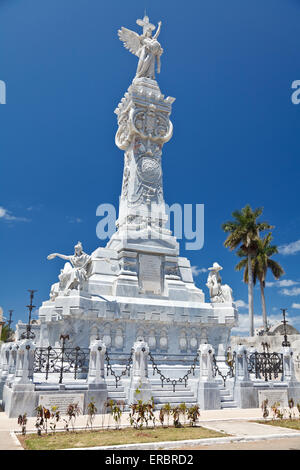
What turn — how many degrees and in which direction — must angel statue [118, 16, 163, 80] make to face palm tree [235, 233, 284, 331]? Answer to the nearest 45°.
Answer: approximately 90° to its left

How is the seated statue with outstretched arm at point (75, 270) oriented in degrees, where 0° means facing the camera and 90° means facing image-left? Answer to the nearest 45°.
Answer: approximately 45°

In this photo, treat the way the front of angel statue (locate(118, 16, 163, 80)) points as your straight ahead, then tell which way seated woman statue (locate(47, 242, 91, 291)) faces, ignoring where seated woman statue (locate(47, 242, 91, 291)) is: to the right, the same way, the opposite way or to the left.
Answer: to the right

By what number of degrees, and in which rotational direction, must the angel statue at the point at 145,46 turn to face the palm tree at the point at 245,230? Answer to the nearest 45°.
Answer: approximately 90° to its left

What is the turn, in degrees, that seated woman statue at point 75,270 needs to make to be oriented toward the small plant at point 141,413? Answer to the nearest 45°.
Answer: approximately 45° to its left

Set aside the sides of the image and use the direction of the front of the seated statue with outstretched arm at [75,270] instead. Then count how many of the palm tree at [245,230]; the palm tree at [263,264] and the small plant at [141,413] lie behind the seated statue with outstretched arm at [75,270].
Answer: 2

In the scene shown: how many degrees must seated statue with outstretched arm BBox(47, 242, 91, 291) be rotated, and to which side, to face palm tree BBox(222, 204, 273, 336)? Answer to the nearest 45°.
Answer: approximately 180°

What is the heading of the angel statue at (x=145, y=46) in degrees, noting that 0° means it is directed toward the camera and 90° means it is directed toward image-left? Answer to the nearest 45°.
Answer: approximately 315°

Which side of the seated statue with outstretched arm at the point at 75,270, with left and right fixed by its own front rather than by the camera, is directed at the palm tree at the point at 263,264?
back
